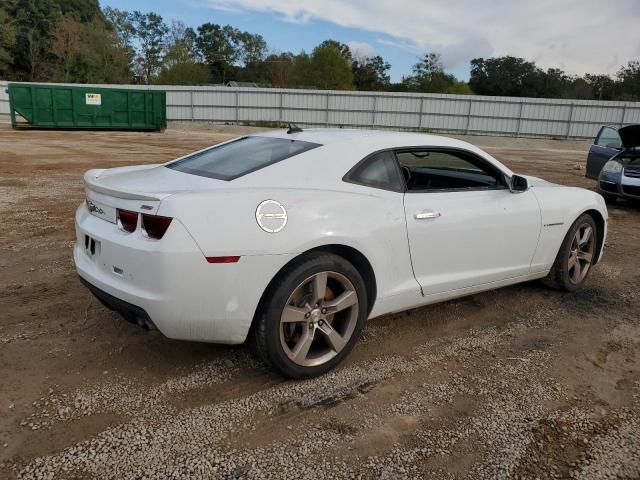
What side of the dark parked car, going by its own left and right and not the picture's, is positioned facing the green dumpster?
right

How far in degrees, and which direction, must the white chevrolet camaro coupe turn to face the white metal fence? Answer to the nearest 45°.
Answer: approximately 45° to its left

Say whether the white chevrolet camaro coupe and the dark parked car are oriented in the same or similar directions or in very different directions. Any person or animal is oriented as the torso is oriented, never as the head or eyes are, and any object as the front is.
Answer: very different directions

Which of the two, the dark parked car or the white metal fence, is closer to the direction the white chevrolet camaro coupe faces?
the dark parked car

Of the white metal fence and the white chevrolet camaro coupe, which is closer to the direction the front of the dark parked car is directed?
the white chevrolet camaro coupe

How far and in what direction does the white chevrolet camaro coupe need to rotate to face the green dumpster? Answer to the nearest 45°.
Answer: approximately 90° to its left

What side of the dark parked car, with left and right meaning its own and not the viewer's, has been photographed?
front

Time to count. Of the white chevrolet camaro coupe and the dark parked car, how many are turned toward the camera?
1

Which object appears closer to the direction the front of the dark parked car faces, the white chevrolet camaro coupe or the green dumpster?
the white chevrolet camaro coupe

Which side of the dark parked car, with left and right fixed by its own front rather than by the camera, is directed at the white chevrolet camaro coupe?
front

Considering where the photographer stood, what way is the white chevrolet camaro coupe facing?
facing away from the viewer and to the right of the viewer

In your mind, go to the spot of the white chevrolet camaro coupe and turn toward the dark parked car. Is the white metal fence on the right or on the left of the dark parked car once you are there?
left

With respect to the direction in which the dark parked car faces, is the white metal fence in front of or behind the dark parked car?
behind

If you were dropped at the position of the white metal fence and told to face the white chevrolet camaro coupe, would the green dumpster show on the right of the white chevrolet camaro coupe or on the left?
right
